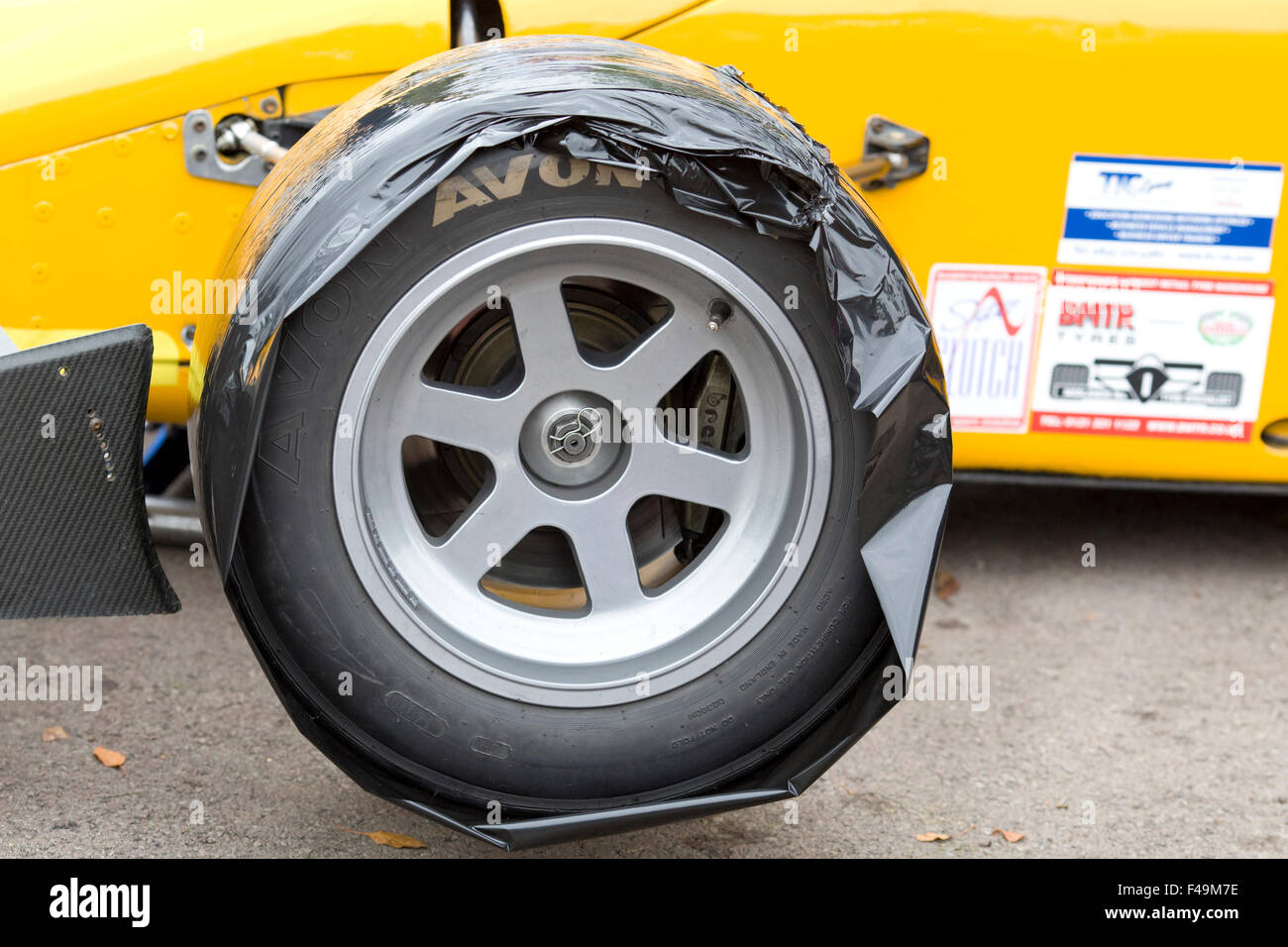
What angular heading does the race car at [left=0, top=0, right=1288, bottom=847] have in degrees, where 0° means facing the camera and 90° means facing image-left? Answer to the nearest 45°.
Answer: approximately 90°
